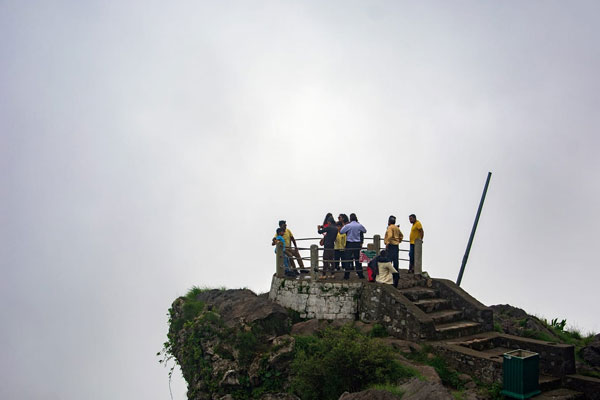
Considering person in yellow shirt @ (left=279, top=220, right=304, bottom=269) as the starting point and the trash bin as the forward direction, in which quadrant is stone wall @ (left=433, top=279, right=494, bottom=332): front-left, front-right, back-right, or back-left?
front-left

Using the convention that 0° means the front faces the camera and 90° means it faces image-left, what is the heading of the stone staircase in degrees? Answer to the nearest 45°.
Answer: approximately 315°

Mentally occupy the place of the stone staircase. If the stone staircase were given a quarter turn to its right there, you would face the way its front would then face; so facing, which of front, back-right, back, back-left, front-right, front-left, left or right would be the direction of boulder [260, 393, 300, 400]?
front

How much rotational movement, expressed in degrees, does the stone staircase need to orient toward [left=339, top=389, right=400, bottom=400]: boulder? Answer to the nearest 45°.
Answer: approximately 45° to its right

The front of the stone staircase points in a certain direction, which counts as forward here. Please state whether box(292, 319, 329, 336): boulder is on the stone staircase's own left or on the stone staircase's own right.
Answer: on the stone staircase's own right

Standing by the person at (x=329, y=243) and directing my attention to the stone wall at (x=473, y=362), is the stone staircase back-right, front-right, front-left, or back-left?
front-left
